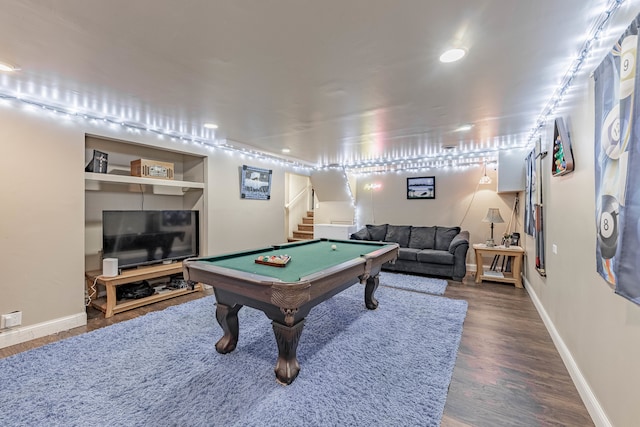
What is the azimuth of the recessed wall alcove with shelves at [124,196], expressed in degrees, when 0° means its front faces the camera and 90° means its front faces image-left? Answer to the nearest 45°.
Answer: approximately 315°

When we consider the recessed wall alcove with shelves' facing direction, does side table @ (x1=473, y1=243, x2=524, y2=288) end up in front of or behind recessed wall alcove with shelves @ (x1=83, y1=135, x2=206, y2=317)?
in front

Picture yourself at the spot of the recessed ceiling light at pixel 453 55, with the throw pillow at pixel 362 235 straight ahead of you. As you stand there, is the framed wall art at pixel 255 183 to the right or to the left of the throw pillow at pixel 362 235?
left

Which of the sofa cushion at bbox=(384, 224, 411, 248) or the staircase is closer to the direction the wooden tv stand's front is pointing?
the sofa cushion

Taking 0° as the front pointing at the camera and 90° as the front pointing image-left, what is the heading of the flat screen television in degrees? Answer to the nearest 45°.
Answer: approximately 315°

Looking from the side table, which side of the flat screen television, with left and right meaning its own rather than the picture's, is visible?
front

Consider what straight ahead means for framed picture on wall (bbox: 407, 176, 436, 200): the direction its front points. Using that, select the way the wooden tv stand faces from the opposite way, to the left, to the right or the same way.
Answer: to the left
